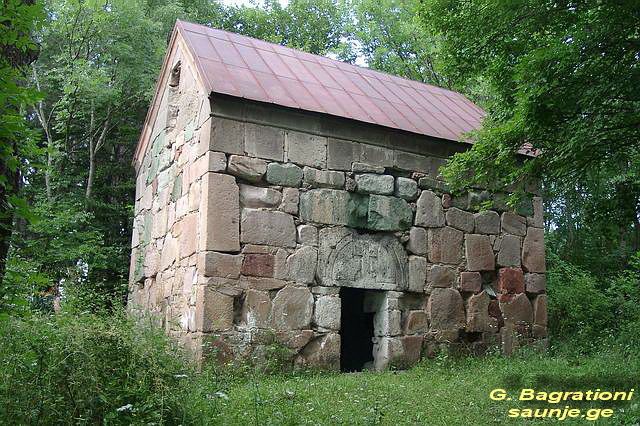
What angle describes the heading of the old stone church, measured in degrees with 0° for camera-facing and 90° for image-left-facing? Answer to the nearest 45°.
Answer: approximately 315°
